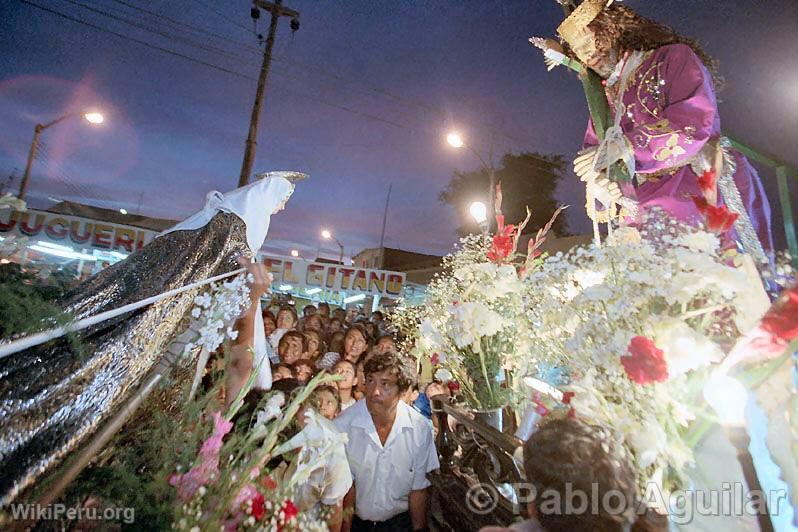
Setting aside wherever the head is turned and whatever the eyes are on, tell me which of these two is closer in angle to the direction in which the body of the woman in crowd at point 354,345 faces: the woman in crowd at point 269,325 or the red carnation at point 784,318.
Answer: the red carnation

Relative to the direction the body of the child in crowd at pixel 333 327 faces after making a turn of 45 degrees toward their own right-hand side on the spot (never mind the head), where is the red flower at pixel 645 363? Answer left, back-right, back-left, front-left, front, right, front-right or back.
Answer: front-left

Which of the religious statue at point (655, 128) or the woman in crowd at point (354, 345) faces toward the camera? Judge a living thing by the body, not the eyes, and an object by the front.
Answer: the woman in crowd

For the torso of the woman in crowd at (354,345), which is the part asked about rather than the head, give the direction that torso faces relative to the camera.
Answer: toward the camera

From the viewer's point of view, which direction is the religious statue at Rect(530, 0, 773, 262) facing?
to the viewer's left

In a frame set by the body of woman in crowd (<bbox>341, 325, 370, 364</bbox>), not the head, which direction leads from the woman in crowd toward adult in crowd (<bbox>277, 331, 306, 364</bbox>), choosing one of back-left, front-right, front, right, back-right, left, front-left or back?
front-right

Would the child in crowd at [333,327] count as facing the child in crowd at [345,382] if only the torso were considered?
yes

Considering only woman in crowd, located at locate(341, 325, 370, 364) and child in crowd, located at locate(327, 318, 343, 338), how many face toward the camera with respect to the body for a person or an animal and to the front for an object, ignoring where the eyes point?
2

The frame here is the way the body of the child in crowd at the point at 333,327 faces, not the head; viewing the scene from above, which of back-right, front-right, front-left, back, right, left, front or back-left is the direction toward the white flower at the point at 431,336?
front

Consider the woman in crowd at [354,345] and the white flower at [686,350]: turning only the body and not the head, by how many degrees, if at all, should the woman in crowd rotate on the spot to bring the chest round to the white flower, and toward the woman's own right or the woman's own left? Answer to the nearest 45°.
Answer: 0° — they already face it

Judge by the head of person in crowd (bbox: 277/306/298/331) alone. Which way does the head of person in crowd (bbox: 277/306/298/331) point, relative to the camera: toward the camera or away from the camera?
toward the camera

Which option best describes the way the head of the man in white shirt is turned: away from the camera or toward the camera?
toward the camera
